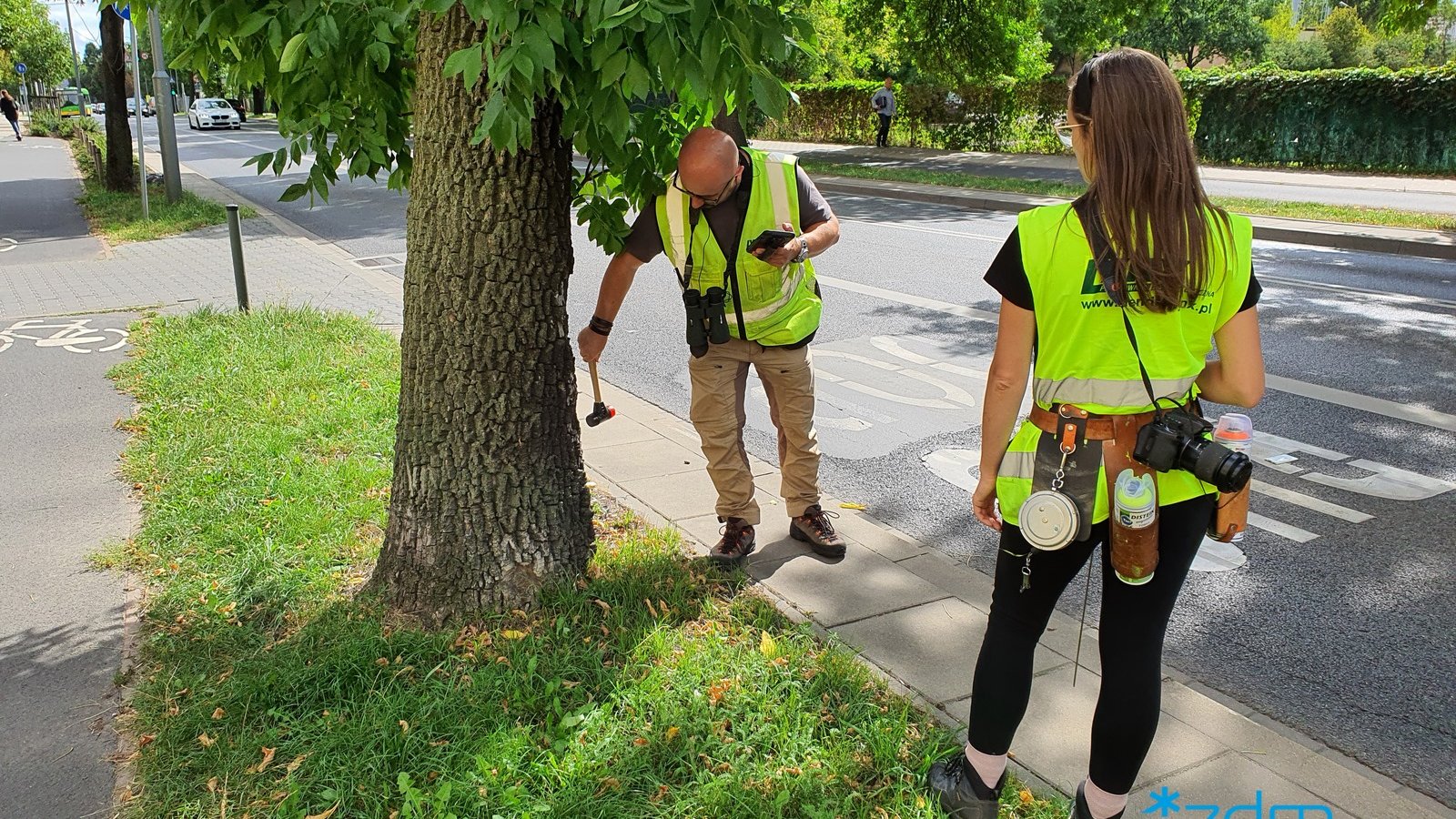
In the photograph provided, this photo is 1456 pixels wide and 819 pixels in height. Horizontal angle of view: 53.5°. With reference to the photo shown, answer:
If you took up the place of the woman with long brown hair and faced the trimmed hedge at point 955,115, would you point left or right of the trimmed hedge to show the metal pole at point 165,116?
left

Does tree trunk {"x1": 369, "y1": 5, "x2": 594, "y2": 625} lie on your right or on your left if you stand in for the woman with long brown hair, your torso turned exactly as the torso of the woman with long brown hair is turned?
on your left

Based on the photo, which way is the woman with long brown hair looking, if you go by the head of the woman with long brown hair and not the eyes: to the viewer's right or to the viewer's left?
to the viewer's left

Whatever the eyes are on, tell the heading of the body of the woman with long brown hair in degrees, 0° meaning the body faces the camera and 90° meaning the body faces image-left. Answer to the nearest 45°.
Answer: approximately 180°

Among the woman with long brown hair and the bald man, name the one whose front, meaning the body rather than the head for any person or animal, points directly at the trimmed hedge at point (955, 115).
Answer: the woman with long brown hair

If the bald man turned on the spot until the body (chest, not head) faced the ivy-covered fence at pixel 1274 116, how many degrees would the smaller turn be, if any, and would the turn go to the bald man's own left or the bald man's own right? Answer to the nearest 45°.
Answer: approximately 135° to the bald man's own left

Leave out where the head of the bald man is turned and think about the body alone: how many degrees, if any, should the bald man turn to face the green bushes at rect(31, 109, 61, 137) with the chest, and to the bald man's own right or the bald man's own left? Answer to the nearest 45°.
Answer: approximately 135° to the bald man's own right

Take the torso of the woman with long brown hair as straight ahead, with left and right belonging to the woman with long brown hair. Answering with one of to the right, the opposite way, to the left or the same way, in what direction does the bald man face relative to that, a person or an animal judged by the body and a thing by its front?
the opposite way

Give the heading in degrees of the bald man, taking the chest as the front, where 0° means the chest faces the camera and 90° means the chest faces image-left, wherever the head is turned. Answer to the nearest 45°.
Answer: approximately 0°

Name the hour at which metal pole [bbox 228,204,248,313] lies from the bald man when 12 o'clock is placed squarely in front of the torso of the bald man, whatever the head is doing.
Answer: The metal pole is roughly at 5 o'clock from the bald man.

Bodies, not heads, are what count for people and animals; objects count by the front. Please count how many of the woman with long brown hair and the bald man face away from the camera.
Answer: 1
